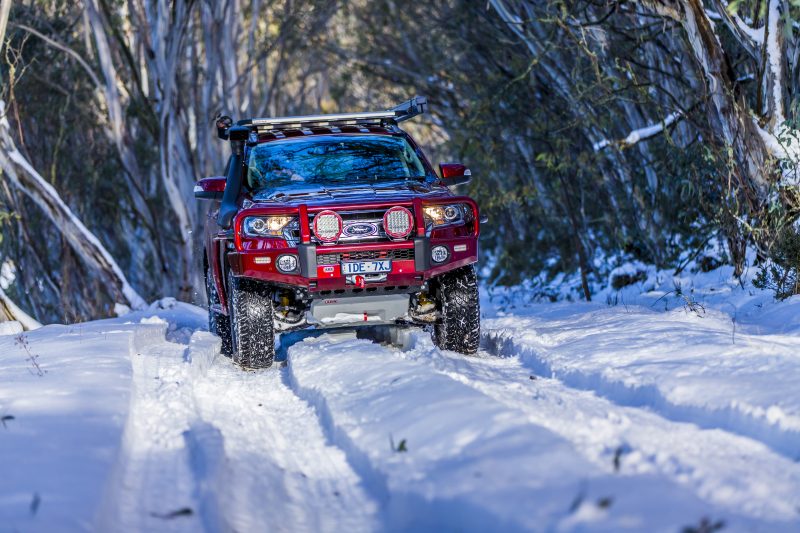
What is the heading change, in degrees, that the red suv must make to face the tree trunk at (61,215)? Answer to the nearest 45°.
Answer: approximately 135° to its right

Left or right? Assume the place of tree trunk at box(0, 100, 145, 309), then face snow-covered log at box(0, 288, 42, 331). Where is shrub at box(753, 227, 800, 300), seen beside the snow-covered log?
left

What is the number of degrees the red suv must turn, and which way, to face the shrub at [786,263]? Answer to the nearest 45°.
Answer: approximately 90° to its left

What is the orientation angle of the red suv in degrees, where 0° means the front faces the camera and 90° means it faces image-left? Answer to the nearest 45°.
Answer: approximately 0°
